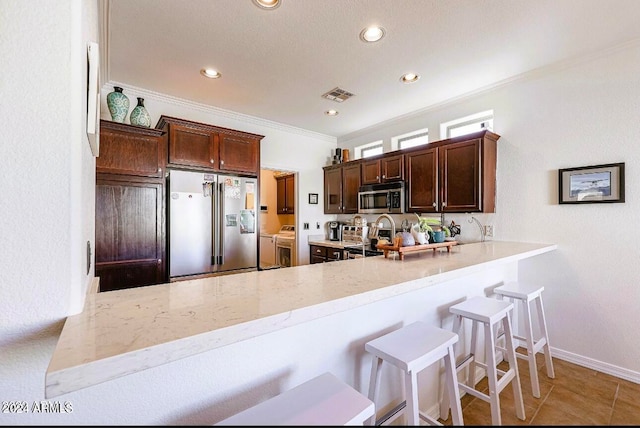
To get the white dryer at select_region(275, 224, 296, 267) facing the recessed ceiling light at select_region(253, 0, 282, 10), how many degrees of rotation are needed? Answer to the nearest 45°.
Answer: approximately 45° to its left

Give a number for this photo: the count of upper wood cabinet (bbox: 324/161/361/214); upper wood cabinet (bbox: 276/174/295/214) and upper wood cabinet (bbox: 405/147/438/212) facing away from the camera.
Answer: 0

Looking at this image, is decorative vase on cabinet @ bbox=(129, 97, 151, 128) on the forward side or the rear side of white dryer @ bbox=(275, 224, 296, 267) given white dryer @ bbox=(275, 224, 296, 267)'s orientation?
on the forward side

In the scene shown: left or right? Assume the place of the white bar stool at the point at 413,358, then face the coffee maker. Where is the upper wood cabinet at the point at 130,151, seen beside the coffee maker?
left

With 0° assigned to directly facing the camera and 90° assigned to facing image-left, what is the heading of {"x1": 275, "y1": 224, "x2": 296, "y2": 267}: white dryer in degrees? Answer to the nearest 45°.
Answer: approximately 45°

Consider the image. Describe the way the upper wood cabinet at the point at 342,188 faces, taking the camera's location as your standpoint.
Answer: facing the viewer and to the left of the viewer
